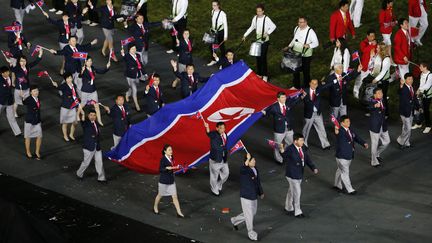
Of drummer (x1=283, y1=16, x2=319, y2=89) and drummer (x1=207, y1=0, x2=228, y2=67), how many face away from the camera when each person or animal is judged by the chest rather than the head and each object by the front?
0

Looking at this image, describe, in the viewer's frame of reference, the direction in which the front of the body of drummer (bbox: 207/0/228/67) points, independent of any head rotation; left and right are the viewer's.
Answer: facing the viewer and to the left of the viewer

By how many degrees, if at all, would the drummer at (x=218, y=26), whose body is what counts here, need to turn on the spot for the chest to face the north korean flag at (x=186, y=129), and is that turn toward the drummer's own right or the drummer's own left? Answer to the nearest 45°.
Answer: approximately 45° to the drummer's own left

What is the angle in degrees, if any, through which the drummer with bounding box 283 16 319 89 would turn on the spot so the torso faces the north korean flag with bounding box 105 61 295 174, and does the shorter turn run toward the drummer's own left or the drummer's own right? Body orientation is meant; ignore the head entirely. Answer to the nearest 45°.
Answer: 0° — they already face it

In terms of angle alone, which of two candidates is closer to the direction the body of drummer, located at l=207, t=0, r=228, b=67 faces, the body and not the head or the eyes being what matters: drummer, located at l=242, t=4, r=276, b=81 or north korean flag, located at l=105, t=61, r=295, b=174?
the north korean flag

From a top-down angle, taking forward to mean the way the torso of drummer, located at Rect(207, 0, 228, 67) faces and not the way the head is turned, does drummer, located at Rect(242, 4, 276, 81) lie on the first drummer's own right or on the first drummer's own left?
on the first drummer's own left

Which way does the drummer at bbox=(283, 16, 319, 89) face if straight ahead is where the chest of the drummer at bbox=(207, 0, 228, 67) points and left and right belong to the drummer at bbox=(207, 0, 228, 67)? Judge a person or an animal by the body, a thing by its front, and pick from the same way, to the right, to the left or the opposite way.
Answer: the same way

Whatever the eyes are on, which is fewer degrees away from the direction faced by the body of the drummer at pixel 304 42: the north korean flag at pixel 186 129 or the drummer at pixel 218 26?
the north korean flag
